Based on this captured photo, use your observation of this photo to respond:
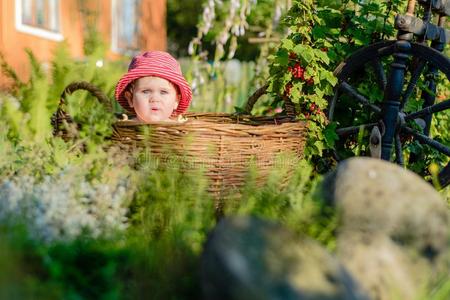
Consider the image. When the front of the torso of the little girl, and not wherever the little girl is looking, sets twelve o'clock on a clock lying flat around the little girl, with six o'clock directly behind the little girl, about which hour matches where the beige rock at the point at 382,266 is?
The beige rock is roughly at 11 o'clock from the little girl.

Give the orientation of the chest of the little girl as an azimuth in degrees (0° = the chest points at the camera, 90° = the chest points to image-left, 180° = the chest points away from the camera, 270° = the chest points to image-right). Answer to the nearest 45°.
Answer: approximately 0°
